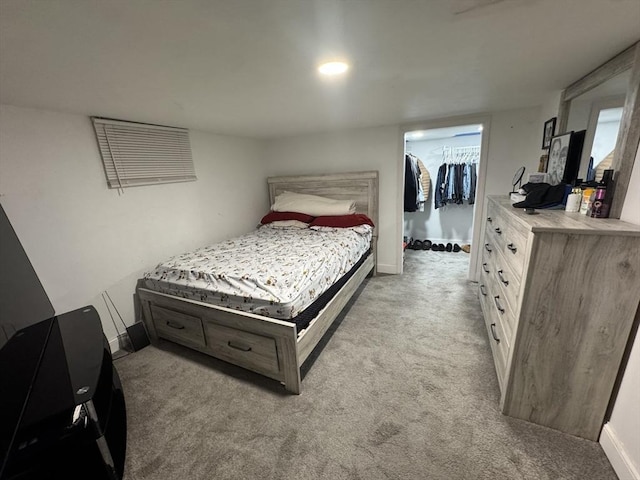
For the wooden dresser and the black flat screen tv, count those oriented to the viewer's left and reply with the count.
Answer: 1

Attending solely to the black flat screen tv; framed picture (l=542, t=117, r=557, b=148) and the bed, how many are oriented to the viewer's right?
1

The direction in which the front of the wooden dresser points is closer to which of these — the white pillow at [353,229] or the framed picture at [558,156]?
the white pillow

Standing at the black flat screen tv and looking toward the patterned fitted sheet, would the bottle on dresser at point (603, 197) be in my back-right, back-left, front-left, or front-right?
front-right

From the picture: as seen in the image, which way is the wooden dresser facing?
to the viewer's left

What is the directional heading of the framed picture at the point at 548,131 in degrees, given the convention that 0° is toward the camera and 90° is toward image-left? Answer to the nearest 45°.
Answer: approximately 45°

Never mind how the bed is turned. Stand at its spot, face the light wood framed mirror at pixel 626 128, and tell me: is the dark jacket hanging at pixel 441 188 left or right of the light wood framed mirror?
left

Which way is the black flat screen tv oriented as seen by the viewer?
to the viewer's right

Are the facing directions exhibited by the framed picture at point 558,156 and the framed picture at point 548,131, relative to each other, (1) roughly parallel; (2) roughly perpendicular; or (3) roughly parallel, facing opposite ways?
roughly parallel

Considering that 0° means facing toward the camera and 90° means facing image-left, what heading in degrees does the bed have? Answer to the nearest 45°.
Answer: approximately 45°

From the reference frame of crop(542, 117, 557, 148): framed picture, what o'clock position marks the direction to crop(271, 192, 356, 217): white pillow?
The white pillow is roughly at 1 o'clock from the framed picture.

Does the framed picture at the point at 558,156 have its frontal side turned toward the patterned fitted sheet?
yes

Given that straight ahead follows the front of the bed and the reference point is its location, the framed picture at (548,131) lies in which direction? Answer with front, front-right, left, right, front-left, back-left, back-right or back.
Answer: back-left

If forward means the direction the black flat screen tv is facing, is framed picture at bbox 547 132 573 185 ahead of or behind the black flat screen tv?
ahead

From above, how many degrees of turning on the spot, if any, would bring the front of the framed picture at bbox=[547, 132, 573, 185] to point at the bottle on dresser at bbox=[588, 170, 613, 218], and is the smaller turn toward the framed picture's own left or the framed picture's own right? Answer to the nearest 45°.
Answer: approximately 45° to the framed picture's own left

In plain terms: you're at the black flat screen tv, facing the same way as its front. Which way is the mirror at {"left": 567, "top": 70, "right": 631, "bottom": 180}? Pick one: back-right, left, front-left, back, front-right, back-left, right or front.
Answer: front-right
